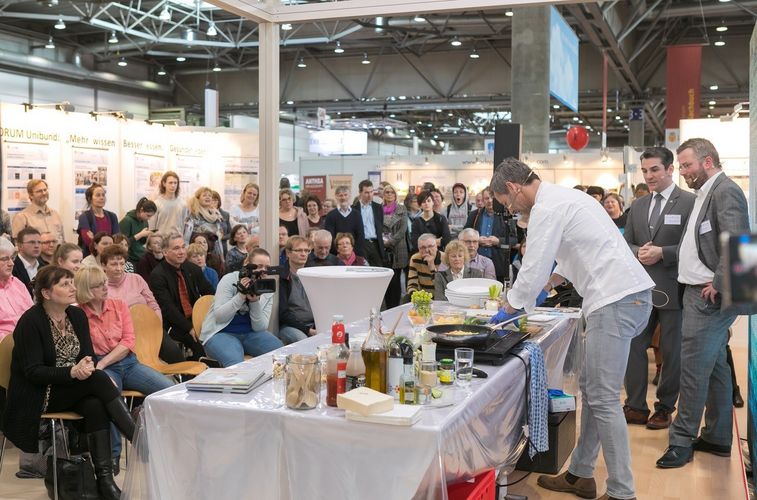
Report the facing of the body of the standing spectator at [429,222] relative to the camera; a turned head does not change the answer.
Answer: toward the camera

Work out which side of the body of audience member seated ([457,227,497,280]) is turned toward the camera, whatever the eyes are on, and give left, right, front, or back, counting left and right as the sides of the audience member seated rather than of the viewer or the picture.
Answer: front

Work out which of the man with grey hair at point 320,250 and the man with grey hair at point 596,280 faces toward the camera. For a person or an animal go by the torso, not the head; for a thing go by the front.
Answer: the man with grey hair at point 320,250

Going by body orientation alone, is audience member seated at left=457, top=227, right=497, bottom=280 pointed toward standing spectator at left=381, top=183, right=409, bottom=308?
no

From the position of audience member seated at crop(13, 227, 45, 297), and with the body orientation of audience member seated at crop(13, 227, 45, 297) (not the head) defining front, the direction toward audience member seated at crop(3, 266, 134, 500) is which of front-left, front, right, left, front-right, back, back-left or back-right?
front-right

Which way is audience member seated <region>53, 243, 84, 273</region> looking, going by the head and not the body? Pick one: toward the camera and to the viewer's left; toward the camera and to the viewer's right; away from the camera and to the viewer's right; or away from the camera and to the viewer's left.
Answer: toward the camera and to the viewer's right

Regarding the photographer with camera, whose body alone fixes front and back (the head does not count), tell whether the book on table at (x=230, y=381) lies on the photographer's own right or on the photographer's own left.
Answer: on the photographer's own right

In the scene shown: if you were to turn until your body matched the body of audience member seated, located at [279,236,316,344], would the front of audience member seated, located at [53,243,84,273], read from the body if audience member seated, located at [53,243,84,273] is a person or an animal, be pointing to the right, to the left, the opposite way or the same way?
the same way

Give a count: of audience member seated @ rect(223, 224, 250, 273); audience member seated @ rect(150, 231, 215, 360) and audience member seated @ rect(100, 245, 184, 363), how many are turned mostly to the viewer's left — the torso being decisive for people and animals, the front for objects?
0

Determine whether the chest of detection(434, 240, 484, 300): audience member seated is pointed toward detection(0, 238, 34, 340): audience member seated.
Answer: no

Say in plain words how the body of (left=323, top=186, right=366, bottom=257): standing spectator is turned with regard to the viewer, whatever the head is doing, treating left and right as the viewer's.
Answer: facing the viewer

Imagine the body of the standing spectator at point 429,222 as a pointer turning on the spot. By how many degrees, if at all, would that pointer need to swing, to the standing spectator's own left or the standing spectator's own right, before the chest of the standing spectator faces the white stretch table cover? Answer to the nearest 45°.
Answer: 0° — they already face it

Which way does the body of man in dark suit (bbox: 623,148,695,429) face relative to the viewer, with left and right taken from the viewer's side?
facing the viewer and to the left of the viewer

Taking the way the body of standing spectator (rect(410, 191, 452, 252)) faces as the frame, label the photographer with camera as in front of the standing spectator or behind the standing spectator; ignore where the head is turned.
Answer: in front

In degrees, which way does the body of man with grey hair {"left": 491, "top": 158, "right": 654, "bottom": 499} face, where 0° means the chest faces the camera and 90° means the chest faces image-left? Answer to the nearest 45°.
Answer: approximately 90°
